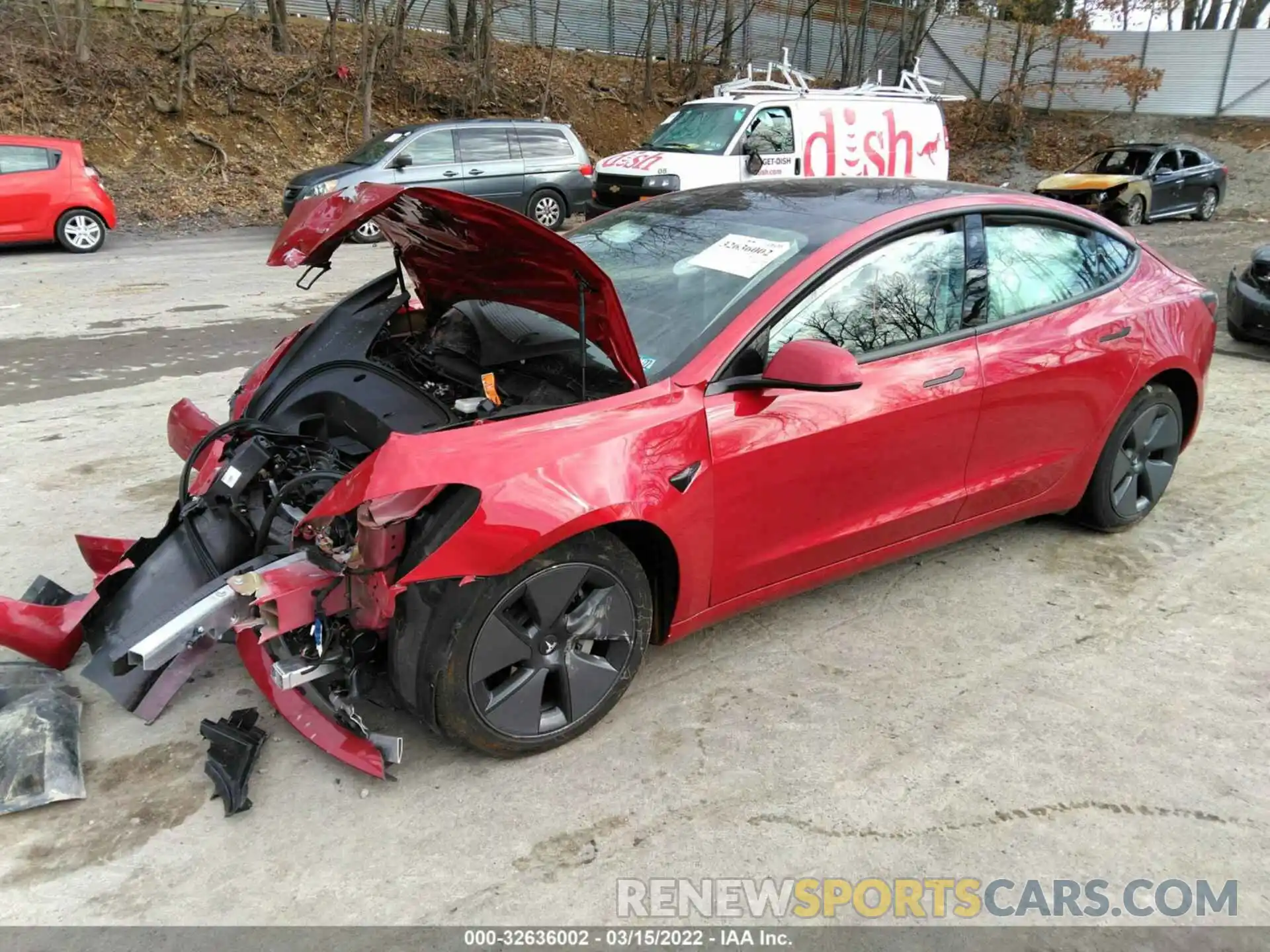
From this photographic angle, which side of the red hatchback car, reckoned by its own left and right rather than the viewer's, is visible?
left

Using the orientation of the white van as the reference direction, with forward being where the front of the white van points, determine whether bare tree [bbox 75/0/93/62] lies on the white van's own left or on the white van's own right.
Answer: on the white van's own right

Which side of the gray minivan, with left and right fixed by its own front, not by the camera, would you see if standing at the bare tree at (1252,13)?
back

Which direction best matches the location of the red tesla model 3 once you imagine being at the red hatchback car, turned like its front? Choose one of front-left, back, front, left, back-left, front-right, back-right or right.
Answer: left

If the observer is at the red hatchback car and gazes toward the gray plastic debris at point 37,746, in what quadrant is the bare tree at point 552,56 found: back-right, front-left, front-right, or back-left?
back-left

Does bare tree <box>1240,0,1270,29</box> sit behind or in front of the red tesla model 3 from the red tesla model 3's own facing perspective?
behind

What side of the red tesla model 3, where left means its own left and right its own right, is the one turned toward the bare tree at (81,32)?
right

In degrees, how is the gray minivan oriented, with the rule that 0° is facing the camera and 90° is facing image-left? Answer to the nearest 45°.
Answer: approximately 45°

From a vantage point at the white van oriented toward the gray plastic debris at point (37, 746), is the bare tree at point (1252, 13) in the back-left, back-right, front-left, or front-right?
back-left

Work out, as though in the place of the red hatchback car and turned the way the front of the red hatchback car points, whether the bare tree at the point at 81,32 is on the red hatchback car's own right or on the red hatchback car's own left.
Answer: on the red hatchback car's own right
